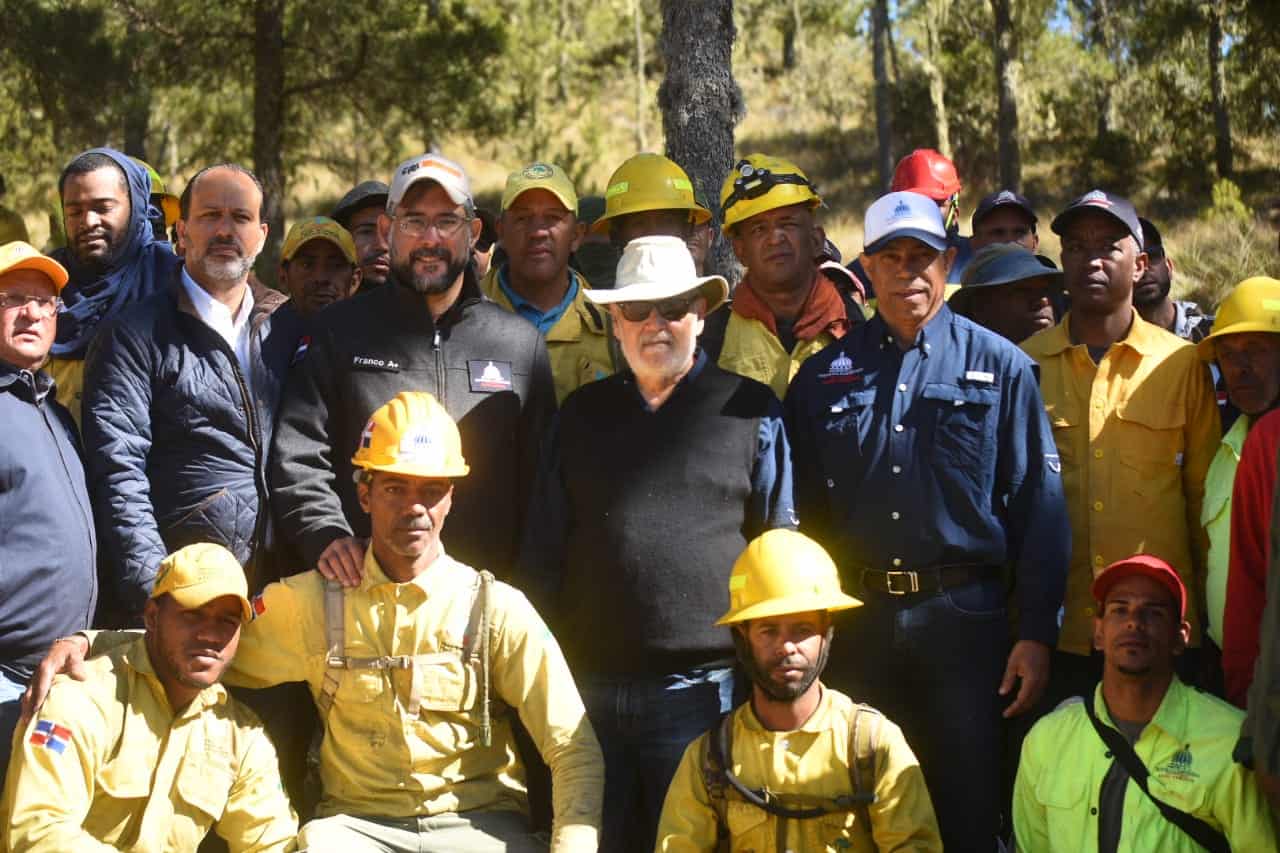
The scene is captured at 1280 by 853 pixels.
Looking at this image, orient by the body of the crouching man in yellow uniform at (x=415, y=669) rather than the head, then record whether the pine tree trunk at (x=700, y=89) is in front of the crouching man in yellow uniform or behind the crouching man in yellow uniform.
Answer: behind

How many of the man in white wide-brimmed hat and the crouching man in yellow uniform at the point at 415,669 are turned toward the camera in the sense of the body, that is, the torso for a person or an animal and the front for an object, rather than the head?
2

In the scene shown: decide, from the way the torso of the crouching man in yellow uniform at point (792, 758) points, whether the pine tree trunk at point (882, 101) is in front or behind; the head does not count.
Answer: behind

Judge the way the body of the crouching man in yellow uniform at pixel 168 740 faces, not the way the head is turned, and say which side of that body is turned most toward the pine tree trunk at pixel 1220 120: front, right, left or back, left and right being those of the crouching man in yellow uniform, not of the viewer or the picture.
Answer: left

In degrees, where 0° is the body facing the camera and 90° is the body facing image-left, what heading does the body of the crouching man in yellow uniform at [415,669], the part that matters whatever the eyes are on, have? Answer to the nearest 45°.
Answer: approximately 0°

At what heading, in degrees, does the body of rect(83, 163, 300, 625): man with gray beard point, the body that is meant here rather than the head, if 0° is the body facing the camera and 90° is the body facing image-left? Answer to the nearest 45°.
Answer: approximately 315°

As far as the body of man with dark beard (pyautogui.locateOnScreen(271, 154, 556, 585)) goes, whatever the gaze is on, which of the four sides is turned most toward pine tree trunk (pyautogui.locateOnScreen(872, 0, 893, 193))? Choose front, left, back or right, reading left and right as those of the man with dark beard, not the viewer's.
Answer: back

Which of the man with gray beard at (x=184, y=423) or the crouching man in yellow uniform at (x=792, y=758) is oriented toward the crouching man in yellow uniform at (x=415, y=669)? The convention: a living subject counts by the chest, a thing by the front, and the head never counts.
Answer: the man with gray beard

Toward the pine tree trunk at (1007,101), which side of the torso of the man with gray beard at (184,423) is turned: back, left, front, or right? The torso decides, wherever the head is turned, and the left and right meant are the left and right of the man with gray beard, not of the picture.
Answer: left
